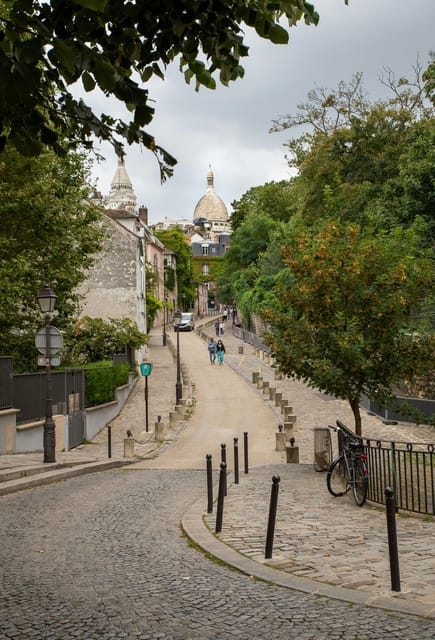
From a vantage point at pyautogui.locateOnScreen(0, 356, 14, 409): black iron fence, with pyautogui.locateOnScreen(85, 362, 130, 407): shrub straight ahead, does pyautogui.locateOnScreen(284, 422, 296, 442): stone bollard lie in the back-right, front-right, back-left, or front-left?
front-right

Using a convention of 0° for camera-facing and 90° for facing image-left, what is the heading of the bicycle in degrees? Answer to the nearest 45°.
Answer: approximately 135°

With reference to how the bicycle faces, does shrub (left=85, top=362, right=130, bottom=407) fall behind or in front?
in front

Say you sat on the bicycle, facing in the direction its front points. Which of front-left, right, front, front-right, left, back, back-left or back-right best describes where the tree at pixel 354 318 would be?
front-right

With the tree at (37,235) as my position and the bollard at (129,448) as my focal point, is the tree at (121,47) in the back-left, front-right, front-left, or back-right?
front-right

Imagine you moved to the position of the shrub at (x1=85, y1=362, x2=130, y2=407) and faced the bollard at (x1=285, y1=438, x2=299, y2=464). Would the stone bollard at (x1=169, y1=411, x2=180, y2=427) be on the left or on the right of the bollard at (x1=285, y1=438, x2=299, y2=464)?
left

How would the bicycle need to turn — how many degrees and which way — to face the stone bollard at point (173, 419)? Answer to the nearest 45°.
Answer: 0° — it already faces it

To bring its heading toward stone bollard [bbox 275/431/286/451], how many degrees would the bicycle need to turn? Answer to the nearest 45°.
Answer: approximately 45° to its right

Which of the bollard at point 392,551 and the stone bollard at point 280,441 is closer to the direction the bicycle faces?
the stone bollard

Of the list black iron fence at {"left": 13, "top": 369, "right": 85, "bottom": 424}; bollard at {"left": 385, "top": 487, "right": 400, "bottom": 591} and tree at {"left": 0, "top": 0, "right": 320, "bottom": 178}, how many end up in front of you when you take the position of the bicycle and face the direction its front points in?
1

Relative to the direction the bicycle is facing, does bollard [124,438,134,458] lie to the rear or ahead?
ahead

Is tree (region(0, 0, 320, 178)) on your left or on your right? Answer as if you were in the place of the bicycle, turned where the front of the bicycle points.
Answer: on your left

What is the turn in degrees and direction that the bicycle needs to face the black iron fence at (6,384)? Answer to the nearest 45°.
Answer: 0° — it already faces it

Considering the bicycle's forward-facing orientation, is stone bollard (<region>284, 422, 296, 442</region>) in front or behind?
in front
